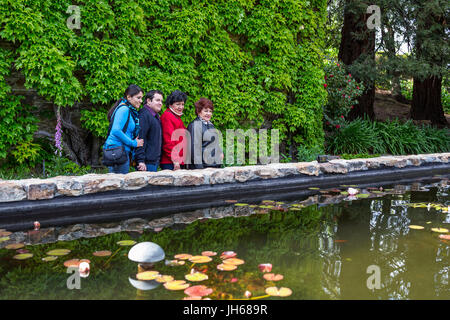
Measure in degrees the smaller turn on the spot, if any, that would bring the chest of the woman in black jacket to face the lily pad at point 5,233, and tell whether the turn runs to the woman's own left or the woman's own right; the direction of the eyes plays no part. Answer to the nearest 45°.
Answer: approximately 90° to the woman's own right

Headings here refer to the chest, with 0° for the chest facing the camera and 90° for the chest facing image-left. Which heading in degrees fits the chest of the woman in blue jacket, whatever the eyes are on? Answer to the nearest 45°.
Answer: approximately 270°

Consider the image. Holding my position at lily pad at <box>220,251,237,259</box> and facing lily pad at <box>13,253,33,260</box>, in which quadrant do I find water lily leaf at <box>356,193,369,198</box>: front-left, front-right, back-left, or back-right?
back-right

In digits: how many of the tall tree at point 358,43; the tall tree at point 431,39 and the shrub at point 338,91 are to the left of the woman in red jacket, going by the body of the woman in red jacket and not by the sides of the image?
3

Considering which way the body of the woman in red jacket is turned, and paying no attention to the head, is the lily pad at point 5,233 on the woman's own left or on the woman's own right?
on the woman's own right
